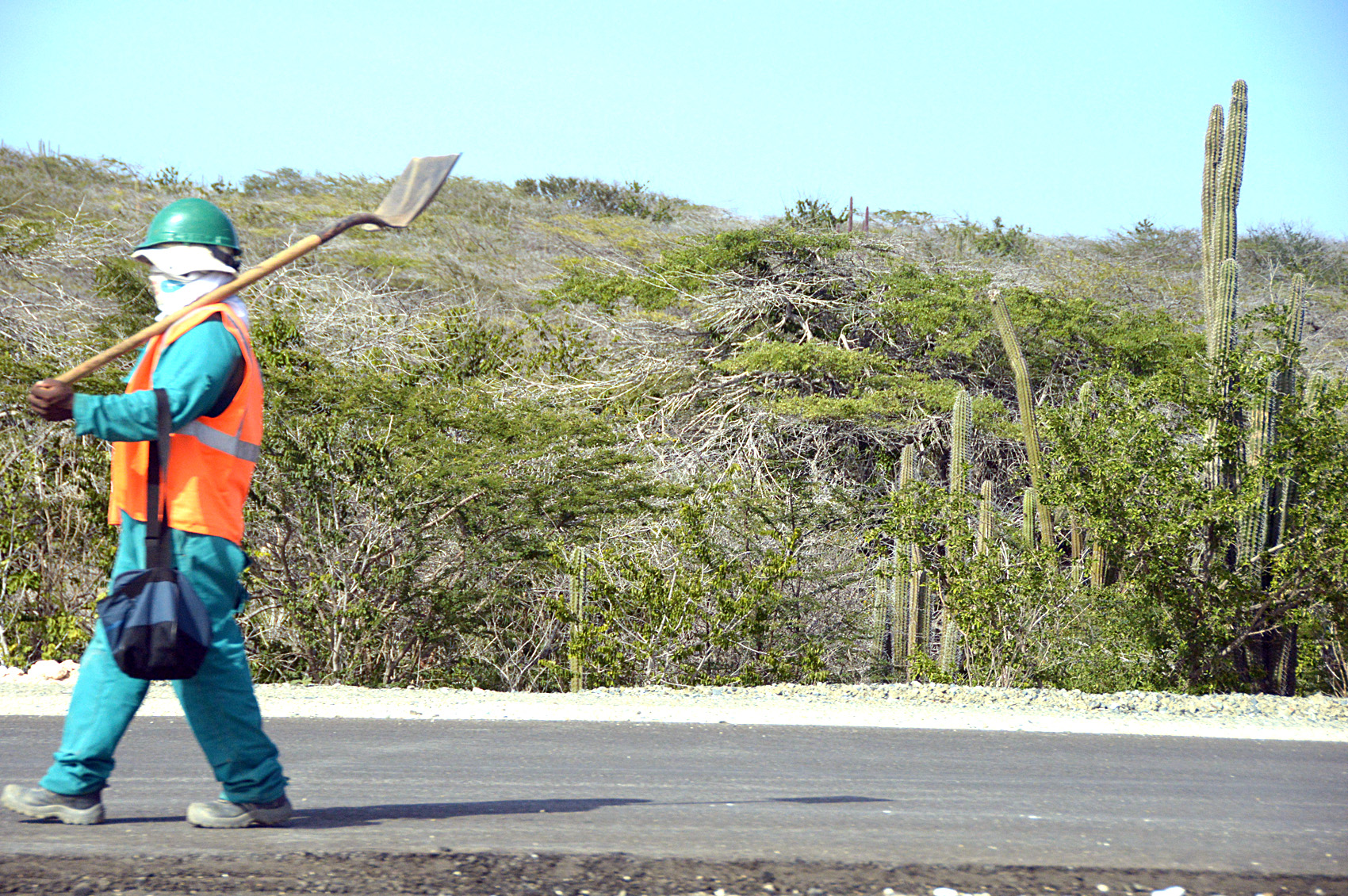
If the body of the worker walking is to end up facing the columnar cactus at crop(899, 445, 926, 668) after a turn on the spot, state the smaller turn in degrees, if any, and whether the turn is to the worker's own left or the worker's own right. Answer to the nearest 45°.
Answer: approximately 135° to the worker's own right

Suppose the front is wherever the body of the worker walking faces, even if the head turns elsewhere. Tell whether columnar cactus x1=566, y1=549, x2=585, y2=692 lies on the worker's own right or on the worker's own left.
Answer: on the worker's own right

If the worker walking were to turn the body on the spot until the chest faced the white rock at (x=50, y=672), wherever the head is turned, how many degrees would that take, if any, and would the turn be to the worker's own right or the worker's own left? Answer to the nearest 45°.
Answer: approximately 90° to the worker's own right

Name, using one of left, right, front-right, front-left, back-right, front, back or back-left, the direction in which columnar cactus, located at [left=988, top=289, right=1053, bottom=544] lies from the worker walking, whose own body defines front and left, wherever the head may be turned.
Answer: back-right

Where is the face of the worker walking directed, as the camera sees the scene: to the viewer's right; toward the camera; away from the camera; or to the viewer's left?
to the viewer's left

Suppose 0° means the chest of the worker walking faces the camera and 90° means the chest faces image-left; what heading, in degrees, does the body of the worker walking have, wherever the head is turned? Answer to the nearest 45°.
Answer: approximately 90°

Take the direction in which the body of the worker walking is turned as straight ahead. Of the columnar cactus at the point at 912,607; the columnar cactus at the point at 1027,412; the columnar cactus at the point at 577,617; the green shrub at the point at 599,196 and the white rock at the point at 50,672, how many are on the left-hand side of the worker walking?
0

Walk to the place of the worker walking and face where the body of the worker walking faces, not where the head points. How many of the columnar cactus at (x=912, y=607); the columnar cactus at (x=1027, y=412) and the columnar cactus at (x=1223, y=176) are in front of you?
0

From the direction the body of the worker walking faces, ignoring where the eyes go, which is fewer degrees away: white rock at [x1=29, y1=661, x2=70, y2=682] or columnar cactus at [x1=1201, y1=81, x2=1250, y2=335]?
the white rock

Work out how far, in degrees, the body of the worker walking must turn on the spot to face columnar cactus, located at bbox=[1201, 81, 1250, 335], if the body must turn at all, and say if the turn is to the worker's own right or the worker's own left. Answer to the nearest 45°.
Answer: approximately 135° to the worker's own right

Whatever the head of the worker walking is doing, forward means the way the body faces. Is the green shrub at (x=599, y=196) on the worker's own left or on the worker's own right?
on the worker's own right

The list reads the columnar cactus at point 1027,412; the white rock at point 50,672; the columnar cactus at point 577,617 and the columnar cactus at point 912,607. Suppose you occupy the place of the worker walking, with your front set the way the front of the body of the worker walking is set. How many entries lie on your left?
0
